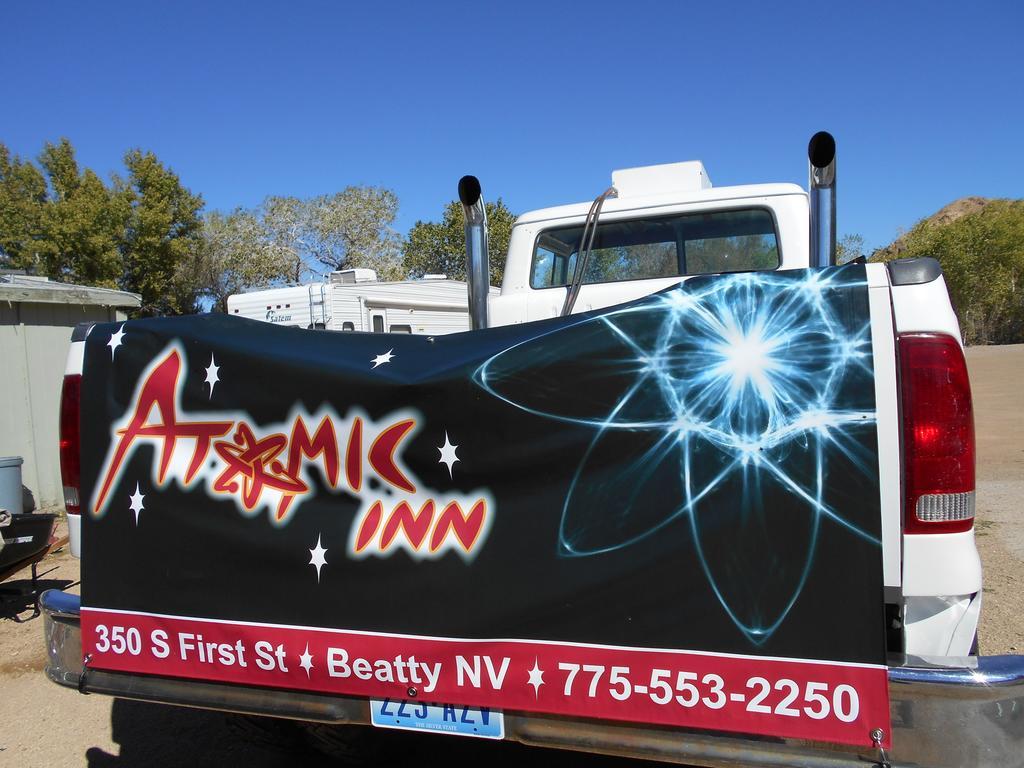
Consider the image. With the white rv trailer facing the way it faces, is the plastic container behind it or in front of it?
behind

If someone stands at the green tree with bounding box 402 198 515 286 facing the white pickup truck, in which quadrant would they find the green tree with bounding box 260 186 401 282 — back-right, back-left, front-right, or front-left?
back-right

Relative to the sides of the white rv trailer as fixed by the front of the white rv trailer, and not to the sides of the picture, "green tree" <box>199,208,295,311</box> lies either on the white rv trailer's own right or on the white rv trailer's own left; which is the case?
on the white rv trailer's own left

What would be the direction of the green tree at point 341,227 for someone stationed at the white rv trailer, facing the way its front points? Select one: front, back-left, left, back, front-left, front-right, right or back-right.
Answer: front-left

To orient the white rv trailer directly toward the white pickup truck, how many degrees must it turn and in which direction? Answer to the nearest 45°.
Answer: approximately 135° to its right

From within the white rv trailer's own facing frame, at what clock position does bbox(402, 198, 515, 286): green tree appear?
The green tree is roughly at 11 o'clock from the white rv trailer.

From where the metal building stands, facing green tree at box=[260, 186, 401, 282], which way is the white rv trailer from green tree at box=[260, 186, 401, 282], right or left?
right

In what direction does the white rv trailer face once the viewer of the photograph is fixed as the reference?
facing away from the viewer and to the right of the viewer

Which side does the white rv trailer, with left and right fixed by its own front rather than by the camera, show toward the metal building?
back
